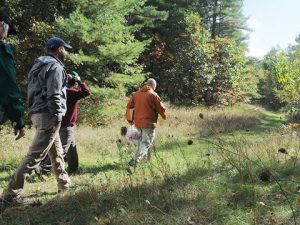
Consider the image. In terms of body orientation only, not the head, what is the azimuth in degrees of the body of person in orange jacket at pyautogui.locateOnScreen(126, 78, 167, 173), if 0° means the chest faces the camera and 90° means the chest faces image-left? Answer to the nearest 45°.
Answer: approximately 225°

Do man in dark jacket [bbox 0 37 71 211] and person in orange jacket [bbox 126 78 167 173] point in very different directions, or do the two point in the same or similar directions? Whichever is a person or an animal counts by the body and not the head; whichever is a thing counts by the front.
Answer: same or similar directions

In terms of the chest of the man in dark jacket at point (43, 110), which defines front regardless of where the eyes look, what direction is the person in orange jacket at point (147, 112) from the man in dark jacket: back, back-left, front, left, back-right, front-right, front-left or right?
front

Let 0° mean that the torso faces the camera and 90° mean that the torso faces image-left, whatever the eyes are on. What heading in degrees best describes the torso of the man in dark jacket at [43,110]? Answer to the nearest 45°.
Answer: approximately 225°

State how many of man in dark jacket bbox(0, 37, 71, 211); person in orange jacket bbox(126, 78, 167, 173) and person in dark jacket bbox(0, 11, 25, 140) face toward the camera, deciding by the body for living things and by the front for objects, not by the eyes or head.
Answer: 0

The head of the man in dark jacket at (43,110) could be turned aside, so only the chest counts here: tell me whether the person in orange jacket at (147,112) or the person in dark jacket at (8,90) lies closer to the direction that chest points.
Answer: the person in orange jacket

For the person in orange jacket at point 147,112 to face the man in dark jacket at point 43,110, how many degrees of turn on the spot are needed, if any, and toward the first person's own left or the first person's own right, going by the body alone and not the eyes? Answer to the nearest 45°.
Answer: approximately 180°

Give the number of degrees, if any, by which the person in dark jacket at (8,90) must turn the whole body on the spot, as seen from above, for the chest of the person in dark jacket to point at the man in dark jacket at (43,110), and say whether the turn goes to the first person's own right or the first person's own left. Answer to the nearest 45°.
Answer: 0° — they already face them

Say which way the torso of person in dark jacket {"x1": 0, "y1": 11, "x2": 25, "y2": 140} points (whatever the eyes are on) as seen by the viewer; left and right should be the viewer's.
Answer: facing away from the viewer and to the right of the viewer

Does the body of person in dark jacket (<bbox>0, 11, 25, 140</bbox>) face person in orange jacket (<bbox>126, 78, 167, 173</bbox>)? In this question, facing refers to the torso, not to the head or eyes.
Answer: yes

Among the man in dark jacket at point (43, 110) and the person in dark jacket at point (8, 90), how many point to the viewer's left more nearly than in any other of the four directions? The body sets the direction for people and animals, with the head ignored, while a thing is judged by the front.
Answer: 0

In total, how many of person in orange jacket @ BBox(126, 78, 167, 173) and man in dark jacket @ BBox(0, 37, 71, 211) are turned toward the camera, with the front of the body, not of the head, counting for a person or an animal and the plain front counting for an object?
0

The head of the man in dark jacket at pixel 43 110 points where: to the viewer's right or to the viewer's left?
to the viewer's right

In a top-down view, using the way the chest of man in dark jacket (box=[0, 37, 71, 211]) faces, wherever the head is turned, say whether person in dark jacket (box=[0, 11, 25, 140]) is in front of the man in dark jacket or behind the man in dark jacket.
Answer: behind

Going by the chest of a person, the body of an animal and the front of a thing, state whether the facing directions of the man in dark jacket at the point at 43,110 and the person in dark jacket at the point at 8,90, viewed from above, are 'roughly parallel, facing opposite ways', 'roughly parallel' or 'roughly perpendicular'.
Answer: roughly parallel
